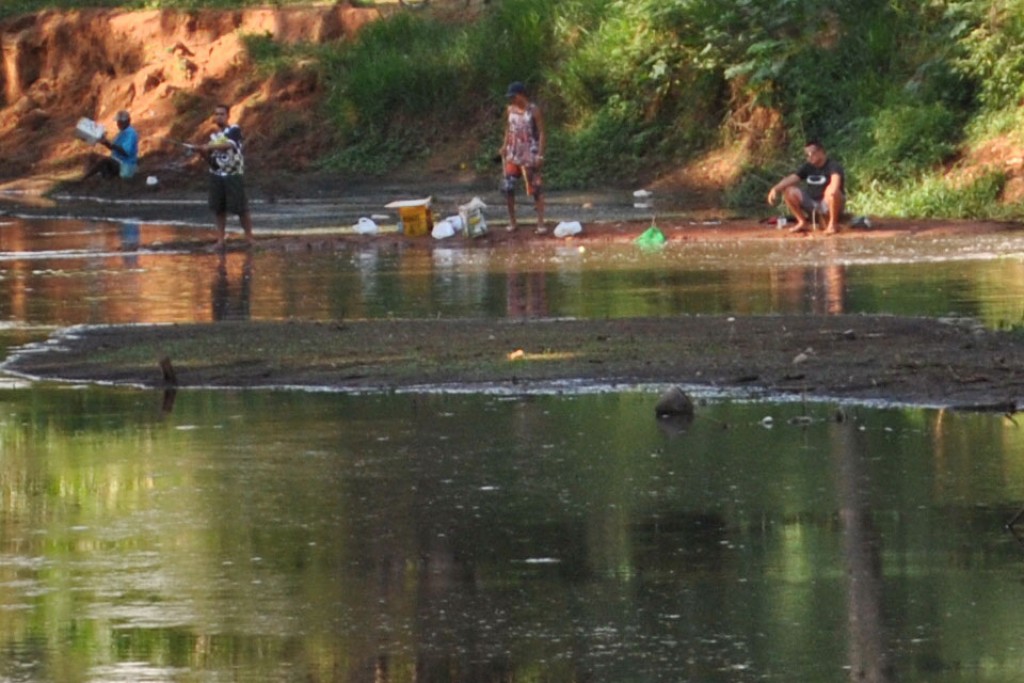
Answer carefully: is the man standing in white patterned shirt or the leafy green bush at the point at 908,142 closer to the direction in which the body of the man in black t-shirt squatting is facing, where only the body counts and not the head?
the man standing in white patterned shirt

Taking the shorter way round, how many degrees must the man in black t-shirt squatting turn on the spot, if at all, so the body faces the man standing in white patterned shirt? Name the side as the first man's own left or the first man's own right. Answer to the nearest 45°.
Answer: approximately 45° to the first man's own right

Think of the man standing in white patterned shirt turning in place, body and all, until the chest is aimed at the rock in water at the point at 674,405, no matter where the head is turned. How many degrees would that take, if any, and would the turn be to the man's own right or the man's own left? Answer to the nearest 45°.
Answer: approximately 45° to the man's own left

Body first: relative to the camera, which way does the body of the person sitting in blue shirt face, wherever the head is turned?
to the viewer's left

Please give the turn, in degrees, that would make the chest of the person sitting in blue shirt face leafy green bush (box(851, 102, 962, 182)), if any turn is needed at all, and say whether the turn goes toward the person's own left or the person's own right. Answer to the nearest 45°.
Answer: approximately 135° to the person's own left

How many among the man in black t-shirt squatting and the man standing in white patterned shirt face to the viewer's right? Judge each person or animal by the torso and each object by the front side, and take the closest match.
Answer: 0

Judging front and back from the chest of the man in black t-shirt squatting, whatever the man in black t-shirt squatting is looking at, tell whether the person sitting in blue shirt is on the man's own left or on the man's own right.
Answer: on the man's own right
